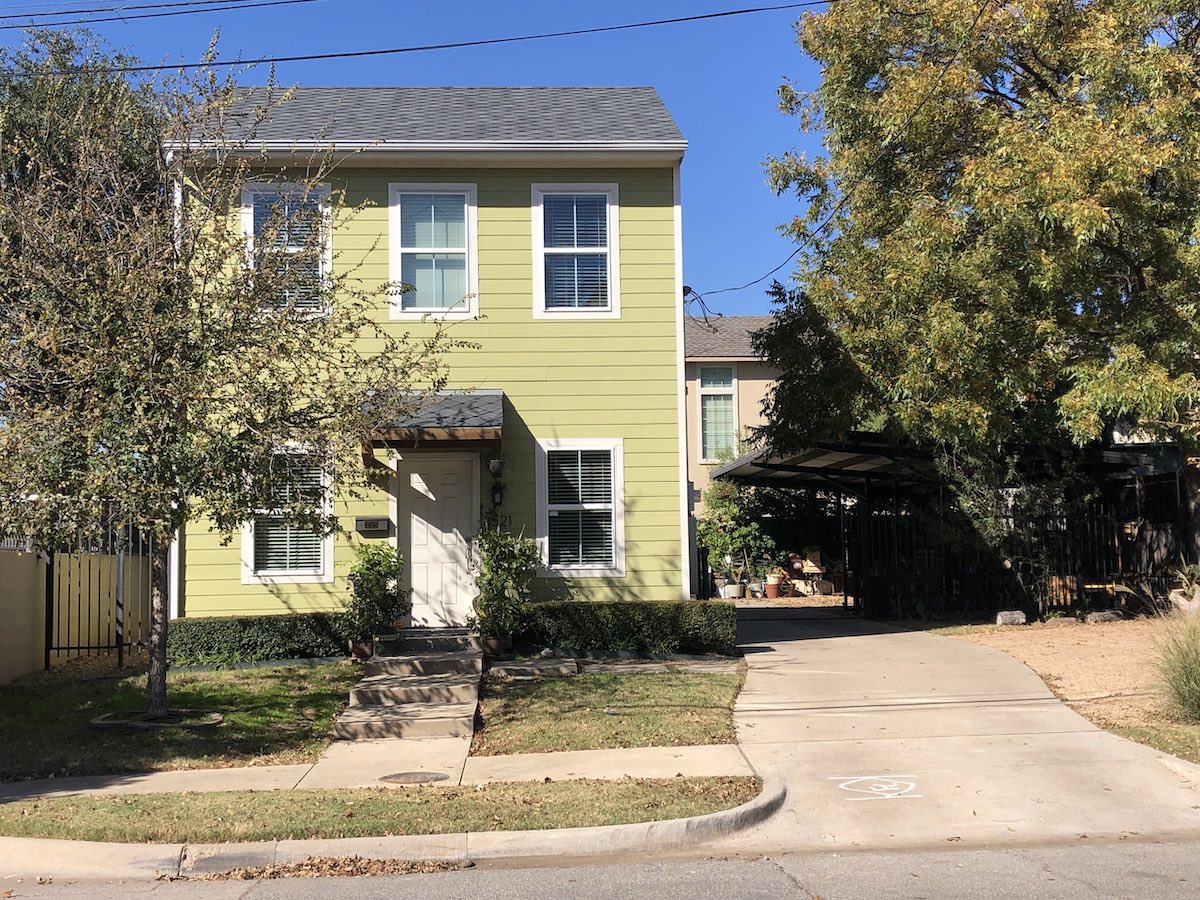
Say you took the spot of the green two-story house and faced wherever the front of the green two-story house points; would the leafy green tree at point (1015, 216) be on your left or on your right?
on your left

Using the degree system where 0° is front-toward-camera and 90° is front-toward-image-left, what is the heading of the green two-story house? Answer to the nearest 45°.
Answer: approximately 0°

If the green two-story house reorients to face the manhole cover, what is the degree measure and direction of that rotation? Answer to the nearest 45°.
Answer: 0° — it already faces it

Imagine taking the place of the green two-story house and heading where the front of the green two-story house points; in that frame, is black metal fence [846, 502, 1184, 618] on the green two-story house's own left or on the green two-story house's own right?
on the green two-story house's own left

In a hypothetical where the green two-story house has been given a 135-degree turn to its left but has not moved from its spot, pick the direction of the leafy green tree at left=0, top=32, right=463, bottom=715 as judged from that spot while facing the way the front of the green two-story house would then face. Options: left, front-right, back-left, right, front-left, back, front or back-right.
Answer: back

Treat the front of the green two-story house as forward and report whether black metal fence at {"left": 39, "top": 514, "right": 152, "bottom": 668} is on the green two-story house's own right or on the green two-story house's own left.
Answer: on the green two-story house's own right
